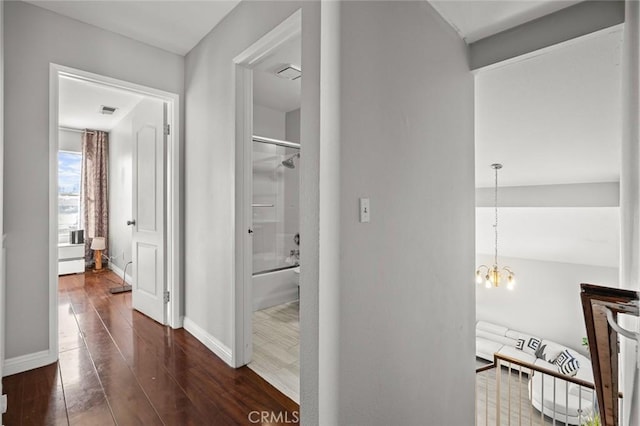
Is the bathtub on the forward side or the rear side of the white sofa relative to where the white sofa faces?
on the forward side

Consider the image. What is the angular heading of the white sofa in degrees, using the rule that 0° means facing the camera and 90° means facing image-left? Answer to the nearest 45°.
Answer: approximately 45°

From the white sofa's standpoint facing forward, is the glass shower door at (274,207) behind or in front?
in front

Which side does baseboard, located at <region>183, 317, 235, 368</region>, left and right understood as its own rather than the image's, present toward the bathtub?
back
